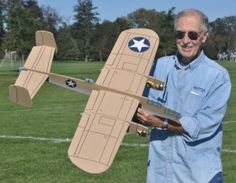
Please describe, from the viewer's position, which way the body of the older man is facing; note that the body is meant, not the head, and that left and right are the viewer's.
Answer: facing the viewer and to the left of the viewer

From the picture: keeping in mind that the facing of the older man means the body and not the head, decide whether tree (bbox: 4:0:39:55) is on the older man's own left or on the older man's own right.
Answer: on the older man's own right
